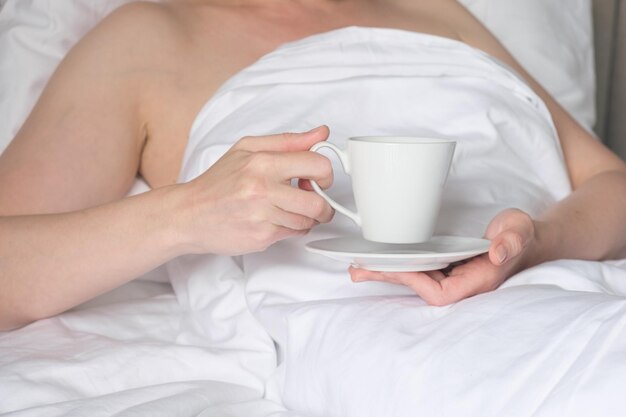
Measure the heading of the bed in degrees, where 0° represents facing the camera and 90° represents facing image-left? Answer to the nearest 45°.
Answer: approximately 0°
